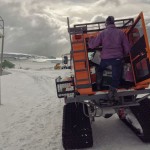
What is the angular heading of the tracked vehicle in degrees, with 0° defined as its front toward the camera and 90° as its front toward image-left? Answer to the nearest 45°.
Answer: approximately 180°

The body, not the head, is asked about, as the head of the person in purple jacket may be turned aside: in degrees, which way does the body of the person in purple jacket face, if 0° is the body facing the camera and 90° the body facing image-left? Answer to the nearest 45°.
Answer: approximately 180°

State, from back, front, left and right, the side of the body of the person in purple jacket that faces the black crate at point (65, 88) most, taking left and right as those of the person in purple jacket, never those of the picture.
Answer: left
